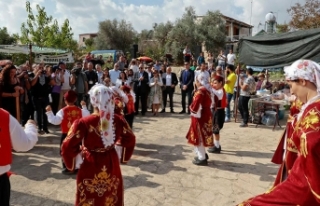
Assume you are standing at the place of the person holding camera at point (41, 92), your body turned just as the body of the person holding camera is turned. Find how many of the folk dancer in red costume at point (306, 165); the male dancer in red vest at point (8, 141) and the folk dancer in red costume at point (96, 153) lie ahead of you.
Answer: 3

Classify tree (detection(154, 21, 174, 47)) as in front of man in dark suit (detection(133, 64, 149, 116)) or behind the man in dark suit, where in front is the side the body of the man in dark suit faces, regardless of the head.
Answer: behind

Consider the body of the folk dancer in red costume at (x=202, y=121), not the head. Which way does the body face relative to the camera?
to the viewer's left

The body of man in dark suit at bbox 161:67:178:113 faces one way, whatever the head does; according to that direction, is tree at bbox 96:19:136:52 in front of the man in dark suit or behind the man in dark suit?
behind

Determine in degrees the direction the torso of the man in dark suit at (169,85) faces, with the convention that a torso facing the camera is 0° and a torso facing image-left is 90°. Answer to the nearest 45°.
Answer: approximately 0°

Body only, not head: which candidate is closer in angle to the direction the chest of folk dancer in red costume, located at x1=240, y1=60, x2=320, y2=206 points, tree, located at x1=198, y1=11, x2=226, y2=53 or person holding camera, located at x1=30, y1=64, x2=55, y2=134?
the person holding camera

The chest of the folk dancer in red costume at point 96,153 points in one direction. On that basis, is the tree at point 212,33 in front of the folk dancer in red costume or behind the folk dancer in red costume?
in front

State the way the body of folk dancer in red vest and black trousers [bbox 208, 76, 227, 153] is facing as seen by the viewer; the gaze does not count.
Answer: to the viewer's left

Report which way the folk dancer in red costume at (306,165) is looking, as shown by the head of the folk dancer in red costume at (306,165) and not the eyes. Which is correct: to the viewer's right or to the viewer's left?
to the viewer's left

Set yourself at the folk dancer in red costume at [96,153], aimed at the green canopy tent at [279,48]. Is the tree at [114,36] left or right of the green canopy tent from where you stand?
left

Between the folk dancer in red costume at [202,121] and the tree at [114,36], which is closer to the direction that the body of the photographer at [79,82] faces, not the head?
the folk dancer in red costume

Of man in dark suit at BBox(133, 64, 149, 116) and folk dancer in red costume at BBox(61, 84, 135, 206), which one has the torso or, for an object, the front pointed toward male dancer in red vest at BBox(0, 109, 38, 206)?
the man in dark suit

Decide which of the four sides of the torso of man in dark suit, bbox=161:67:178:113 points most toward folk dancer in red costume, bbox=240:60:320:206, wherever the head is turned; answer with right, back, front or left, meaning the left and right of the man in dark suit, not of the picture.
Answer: front
